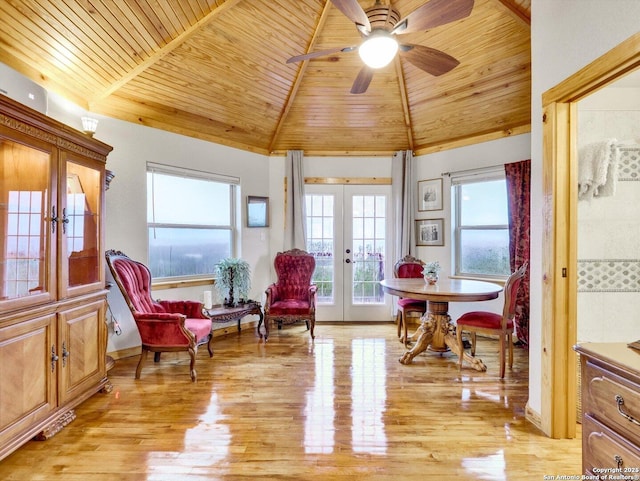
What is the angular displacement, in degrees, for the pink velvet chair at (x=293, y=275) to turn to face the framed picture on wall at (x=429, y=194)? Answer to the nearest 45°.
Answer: approximately 90° to its left

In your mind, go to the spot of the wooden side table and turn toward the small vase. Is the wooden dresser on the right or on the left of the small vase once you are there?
right

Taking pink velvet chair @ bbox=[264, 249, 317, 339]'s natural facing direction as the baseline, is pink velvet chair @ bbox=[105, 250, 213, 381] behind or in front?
in front

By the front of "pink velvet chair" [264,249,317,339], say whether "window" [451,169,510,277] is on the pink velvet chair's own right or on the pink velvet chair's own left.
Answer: on the pink velvet chair's own left

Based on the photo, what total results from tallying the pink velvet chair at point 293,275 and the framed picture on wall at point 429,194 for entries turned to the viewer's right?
0

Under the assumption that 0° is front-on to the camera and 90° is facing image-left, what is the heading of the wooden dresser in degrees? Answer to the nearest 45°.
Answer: approximately 45°

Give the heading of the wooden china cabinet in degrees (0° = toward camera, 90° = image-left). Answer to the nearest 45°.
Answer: approximately 315°

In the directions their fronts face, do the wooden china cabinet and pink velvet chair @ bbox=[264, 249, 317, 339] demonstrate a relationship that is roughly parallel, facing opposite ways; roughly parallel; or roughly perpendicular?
roughly perpendicular

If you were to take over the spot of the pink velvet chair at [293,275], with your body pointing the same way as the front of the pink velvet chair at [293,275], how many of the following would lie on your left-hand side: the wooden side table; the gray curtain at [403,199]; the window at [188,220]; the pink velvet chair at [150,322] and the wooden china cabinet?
1

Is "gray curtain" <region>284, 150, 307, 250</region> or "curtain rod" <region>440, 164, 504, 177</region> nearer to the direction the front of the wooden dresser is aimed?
the gray curtain

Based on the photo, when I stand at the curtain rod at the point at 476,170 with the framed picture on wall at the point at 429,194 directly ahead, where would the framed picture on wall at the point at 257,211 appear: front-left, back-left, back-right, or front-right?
front-left

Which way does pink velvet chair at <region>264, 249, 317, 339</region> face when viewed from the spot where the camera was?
facing the viewer

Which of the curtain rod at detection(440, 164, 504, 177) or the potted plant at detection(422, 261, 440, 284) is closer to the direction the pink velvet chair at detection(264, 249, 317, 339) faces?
the potted plant

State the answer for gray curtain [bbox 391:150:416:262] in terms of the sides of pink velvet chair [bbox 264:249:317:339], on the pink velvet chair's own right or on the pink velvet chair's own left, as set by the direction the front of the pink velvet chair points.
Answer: on the pink velvet chair's own left

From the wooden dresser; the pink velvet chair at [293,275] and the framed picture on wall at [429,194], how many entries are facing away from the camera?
0
